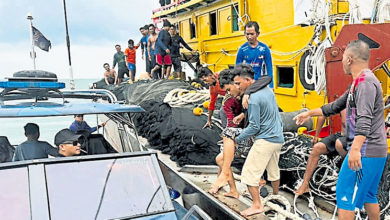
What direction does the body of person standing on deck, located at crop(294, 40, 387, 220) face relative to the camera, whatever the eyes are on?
to the viewer's left

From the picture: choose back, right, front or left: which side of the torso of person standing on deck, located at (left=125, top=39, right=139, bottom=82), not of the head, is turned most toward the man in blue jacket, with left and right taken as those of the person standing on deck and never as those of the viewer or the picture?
front

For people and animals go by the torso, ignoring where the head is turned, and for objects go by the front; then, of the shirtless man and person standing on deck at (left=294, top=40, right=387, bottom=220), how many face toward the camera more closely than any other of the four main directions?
1

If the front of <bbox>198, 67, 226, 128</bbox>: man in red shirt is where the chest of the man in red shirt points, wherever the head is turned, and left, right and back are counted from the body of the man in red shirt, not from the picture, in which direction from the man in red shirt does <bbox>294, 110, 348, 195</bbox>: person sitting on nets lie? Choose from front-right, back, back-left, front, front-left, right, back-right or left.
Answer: left

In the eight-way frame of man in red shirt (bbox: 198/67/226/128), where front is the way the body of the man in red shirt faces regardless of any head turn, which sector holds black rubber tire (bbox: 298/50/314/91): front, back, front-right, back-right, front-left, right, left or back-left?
back

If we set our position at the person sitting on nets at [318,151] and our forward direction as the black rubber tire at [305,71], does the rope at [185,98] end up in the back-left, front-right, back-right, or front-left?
front-left

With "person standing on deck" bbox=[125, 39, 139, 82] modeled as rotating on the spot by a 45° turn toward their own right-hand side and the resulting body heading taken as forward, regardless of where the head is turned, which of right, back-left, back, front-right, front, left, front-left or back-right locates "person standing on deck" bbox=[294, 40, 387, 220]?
front-left

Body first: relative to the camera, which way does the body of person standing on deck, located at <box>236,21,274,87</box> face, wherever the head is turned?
toward the camera
